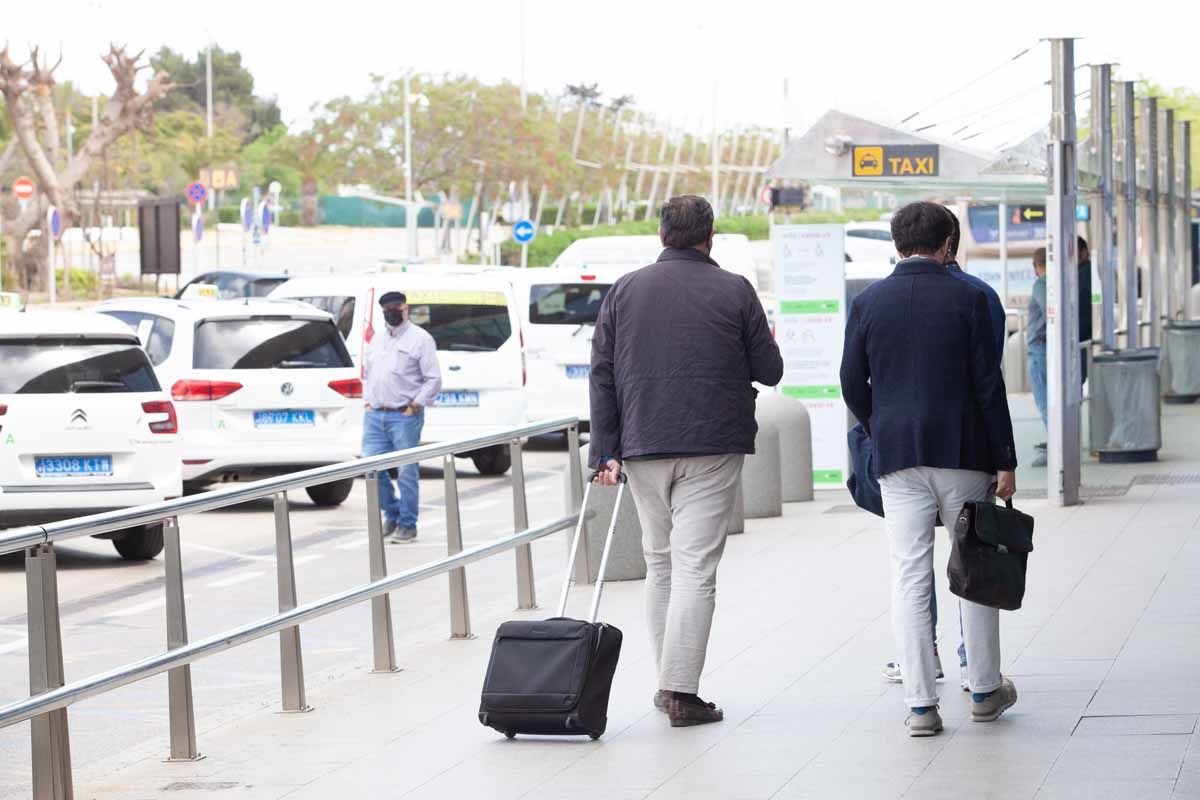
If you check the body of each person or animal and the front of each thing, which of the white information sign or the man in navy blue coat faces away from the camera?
the man in navy blue coat

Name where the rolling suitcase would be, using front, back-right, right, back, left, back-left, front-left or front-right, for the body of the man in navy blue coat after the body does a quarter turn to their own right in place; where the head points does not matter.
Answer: back

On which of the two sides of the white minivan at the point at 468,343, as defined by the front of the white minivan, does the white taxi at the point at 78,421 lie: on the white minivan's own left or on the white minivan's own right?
on the white minivan's own left

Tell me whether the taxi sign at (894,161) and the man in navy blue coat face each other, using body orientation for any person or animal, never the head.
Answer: yes

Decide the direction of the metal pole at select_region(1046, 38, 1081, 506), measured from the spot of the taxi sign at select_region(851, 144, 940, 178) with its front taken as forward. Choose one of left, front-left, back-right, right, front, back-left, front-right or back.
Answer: front-left

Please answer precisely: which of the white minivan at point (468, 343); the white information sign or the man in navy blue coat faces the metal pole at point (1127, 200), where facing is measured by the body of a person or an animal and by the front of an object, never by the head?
the man in navy blue coat

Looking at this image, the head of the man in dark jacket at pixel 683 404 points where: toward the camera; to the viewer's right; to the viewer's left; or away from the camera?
away from the camera

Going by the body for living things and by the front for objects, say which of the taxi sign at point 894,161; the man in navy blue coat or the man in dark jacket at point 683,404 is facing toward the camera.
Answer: the taxi sign

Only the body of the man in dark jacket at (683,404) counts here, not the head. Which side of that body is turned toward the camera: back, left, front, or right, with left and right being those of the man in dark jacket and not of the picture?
back

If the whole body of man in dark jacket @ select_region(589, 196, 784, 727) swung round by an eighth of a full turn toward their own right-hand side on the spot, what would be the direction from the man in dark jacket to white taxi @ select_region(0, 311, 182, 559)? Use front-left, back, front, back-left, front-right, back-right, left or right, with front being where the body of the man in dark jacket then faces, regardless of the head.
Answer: left

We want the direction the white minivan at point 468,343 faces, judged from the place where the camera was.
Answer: facing away from the viewer and to the left of the viewer

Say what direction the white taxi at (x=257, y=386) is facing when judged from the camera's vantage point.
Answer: facing away from the viewer and to the left of the viewer

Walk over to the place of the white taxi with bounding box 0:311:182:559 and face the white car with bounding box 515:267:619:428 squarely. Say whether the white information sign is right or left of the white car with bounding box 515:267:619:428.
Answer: right

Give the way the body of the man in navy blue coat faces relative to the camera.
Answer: away from the camera
